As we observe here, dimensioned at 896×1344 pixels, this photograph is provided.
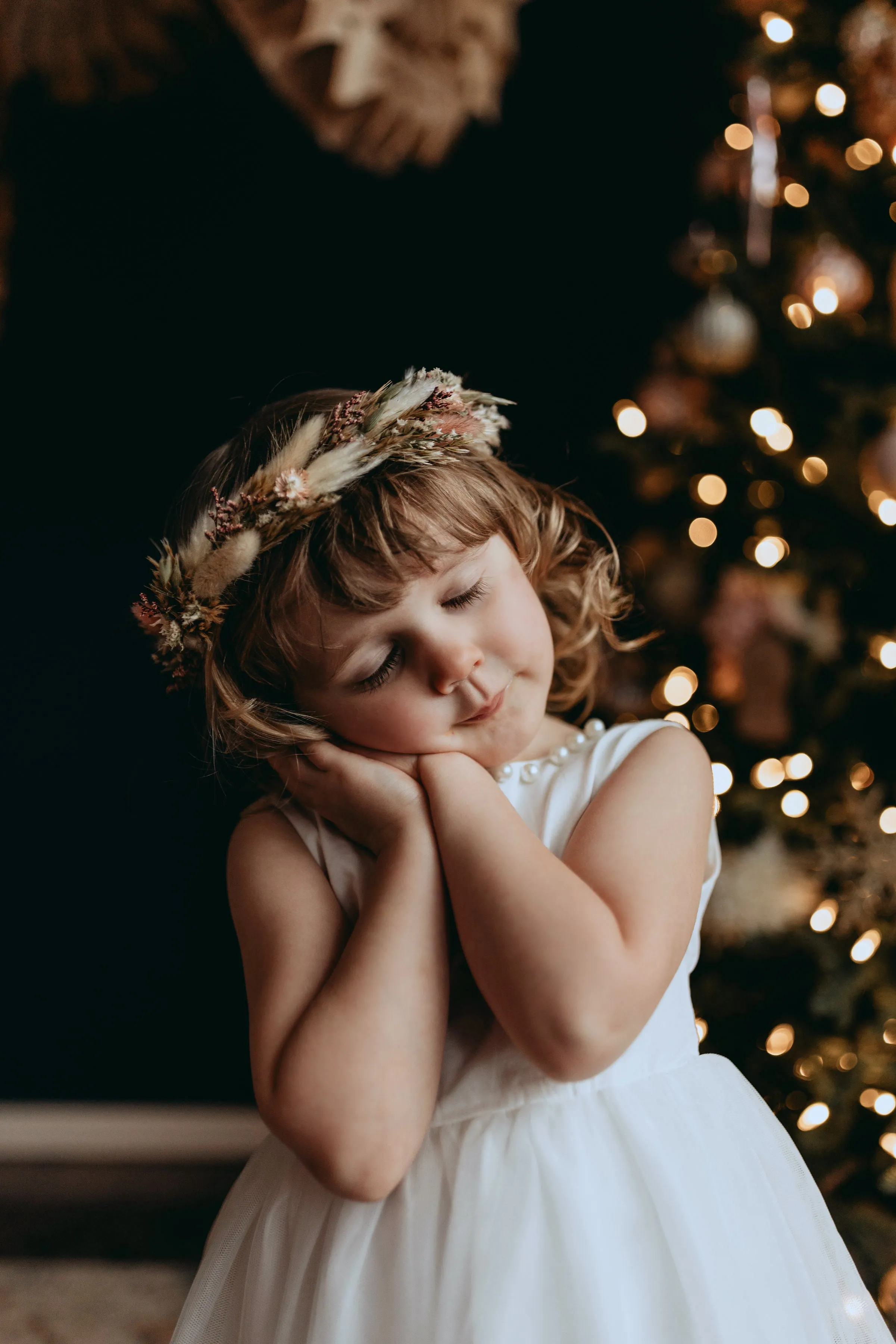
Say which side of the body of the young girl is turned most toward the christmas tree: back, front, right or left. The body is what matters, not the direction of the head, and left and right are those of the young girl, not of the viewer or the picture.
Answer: back

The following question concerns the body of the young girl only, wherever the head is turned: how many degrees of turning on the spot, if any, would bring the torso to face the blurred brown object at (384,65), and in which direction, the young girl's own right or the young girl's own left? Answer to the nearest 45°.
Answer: approximately 135° to the young girl's own right

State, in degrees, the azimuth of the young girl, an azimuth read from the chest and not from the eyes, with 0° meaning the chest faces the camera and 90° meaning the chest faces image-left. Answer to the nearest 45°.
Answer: approximately 0°
